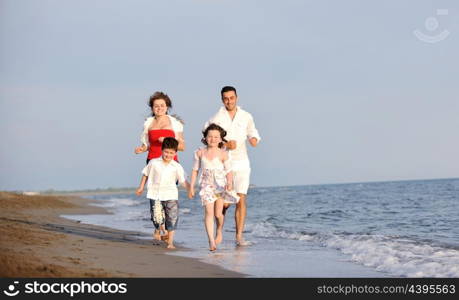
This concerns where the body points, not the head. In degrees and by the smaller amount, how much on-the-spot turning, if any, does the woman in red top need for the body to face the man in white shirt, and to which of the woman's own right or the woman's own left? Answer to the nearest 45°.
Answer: approximately 90° to the woman's own left

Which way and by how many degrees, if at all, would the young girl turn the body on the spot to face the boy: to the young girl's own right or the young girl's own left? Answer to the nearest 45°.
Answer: approximately 135° to the young girl's own right

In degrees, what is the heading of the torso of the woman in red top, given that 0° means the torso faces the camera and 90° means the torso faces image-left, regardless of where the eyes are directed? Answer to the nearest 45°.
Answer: approximately 0°

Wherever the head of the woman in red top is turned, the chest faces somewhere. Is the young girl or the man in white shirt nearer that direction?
the young girl

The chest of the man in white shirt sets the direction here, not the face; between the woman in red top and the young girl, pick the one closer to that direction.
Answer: the young girl

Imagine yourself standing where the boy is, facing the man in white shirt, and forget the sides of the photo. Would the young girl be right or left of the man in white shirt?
right

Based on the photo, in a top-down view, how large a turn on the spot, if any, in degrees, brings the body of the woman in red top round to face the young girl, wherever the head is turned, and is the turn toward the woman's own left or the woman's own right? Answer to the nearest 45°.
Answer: approximately 45° to the woman's own left

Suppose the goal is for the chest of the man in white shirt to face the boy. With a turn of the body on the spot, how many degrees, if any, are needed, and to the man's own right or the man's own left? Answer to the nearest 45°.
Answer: approximately 90° to the man's own right
